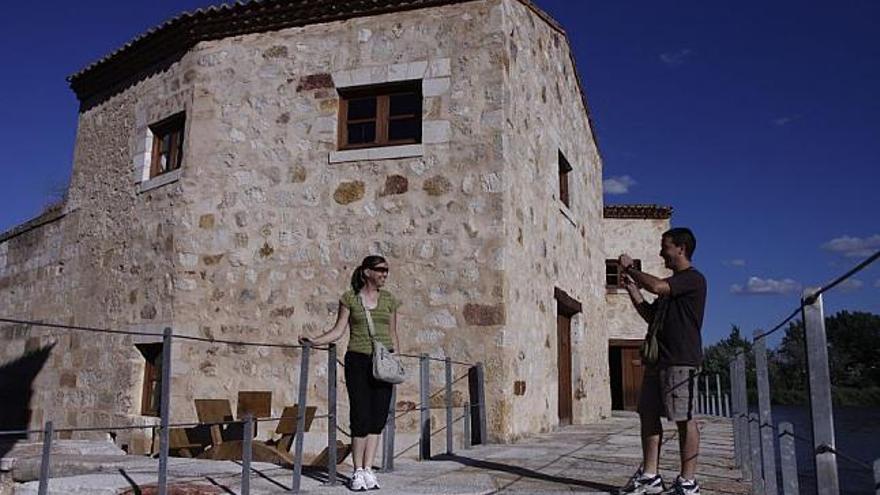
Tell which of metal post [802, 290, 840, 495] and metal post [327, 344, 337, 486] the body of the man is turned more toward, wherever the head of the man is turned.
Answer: the metal post [327, 344, 337, 486]

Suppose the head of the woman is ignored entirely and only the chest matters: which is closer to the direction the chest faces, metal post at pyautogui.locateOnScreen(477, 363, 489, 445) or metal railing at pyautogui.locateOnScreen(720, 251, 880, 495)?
the metal railing

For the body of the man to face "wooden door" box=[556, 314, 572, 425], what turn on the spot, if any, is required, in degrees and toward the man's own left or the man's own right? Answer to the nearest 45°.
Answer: approximately 90° to the man's own right

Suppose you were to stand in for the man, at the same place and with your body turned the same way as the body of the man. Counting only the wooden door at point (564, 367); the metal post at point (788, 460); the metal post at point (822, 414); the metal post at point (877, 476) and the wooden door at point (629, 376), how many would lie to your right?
2

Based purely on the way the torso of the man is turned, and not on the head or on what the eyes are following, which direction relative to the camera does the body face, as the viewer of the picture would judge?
to the viewer's left

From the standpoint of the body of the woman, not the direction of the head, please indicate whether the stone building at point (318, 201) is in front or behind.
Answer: behind

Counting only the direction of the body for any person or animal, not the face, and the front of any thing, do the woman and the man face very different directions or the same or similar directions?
very different directions

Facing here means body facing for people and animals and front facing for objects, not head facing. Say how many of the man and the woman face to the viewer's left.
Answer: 1

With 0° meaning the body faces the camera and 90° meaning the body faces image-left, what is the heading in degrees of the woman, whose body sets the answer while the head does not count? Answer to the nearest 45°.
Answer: approximately 315°

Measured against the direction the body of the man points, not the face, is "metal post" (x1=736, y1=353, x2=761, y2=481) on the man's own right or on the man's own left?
on the man's own right

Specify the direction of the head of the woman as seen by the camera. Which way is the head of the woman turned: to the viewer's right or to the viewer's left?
to the viewer's right

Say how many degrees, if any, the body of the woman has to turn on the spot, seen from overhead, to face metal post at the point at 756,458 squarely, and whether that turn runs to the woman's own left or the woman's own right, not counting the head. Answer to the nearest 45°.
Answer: approximately 45° to the woman's own left

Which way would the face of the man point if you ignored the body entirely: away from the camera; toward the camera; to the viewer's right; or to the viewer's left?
to the viewer's left

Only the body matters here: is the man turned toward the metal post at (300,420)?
yes

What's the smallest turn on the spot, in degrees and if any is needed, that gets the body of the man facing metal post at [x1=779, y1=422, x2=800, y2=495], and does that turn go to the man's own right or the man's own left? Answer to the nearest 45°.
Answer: approximately 135° to the man's own left

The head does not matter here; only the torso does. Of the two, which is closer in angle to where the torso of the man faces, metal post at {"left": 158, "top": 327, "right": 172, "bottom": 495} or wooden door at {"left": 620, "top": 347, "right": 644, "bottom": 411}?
the metal post

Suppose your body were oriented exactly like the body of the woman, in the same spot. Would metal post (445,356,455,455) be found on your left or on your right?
on your left
